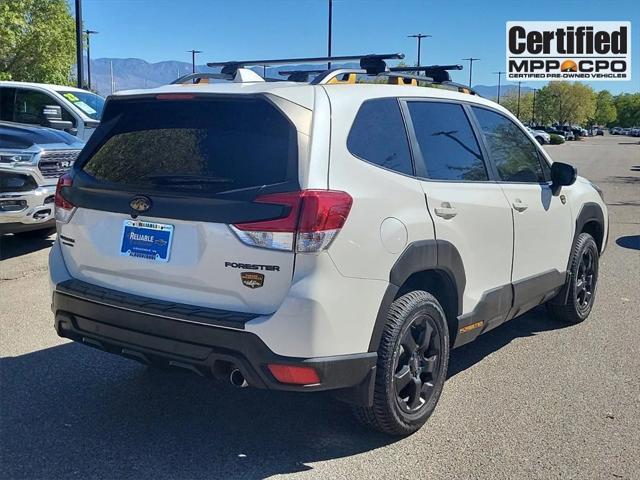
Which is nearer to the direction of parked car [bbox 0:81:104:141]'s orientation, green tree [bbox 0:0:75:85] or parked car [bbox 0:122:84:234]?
the parked car

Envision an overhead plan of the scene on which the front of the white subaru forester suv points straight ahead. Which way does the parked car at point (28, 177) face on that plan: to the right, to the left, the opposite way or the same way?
to the right

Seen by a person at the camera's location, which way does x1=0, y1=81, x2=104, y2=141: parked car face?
facing the viewer and to the right of the viewer

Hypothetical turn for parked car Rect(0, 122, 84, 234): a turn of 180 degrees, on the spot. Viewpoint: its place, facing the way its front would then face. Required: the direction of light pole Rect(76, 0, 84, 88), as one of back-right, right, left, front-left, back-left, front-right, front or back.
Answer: front-right

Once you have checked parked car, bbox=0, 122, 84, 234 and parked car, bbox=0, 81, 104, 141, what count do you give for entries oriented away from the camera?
0

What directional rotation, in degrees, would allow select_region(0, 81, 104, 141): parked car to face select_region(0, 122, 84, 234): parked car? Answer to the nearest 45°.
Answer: approximately 45° to its right

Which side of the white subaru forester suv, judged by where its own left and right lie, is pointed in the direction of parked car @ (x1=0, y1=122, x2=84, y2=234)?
left

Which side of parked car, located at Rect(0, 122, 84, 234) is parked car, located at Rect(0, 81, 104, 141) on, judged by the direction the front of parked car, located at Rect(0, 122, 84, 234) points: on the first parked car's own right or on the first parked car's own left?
on the first parked car's own left

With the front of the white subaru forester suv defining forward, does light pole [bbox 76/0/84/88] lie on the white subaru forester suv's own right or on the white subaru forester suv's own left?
on the white subaru forester suv's own left

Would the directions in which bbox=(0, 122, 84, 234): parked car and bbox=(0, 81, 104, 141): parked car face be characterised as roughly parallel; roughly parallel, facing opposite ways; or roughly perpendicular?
roughly parallel

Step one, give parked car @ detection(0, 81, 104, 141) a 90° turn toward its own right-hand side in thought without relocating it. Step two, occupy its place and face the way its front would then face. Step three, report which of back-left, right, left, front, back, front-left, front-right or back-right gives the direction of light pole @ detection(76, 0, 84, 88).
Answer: back-right

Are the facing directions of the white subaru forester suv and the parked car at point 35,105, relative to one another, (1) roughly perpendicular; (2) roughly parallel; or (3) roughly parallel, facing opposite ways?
roughly perpendicular

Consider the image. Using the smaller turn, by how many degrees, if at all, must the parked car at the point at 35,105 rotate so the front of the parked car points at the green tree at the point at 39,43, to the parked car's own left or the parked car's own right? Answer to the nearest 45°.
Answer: approximately 135° to the parked car's own left

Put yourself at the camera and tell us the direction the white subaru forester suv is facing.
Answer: facing away from the viewer and to the right of the viewer

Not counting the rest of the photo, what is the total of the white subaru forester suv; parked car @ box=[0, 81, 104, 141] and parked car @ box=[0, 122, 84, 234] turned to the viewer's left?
0
